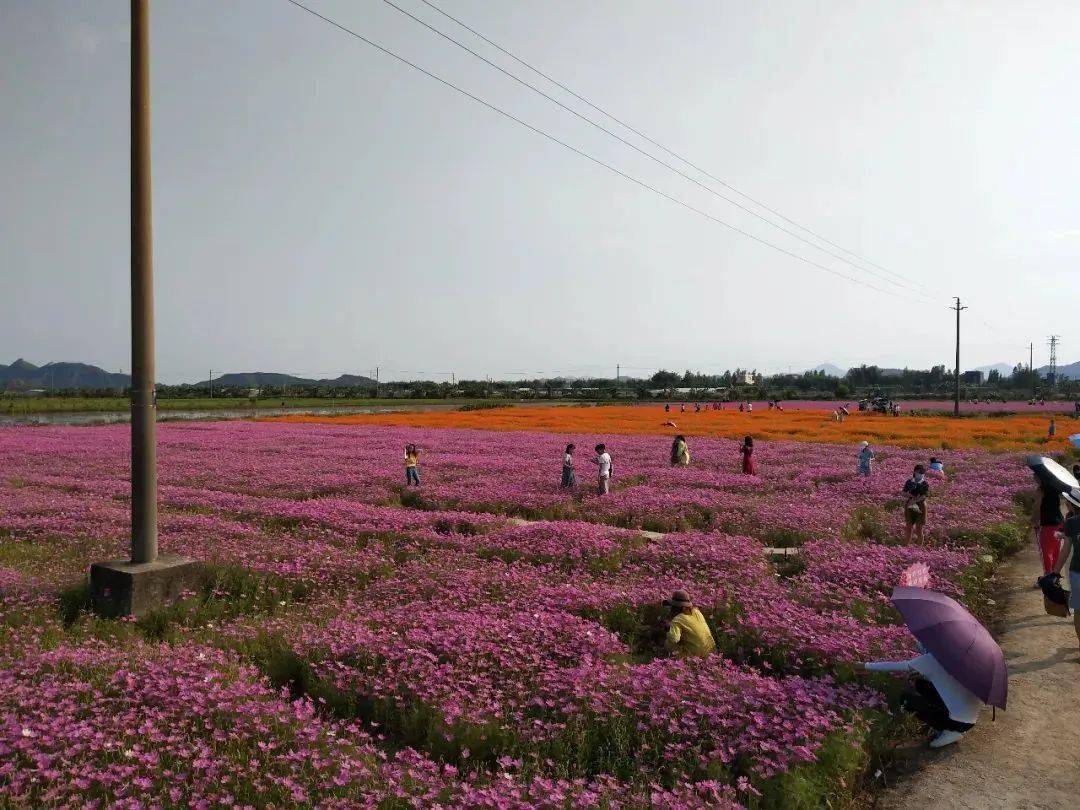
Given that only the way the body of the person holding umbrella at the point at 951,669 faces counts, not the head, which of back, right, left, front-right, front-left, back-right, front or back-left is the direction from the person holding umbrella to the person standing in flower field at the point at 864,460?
right

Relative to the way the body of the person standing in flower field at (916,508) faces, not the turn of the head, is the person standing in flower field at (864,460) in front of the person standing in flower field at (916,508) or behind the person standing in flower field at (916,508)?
behind

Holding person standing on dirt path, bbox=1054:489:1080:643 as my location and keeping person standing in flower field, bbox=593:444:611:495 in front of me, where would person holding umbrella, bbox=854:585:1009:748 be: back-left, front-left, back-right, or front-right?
back-left

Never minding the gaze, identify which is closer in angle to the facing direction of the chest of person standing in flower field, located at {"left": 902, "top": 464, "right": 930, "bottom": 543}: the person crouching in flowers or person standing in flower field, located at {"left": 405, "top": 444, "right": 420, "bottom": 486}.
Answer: the person crouching in flowers

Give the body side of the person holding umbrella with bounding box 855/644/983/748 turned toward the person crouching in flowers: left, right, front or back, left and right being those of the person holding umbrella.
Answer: front

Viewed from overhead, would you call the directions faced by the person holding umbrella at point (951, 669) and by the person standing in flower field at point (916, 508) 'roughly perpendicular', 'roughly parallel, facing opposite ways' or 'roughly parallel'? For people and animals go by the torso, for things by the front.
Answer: roughly perpendicular

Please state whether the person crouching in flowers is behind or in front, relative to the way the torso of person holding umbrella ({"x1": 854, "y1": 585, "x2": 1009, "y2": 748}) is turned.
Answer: in front

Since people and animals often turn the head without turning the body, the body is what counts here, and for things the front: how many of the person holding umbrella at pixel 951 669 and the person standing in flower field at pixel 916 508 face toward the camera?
1

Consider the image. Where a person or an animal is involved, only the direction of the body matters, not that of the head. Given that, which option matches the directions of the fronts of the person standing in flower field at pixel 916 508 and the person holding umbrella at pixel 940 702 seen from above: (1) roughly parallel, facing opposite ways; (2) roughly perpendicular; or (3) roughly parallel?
roughly perpendicular

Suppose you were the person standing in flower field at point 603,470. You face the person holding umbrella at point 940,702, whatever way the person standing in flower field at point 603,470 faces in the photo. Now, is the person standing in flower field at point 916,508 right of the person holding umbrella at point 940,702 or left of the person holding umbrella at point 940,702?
left

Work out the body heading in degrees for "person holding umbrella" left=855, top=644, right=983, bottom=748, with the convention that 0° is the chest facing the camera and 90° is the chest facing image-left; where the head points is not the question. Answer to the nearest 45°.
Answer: approximately 90°

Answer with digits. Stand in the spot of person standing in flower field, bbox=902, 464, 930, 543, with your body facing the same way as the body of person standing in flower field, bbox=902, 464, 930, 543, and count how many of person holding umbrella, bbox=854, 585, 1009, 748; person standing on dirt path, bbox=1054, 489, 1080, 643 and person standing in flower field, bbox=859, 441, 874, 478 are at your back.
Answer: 1

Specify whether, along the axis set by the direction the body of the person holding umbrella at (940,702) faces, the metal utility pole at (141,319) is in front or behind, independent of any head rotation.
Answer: in front
